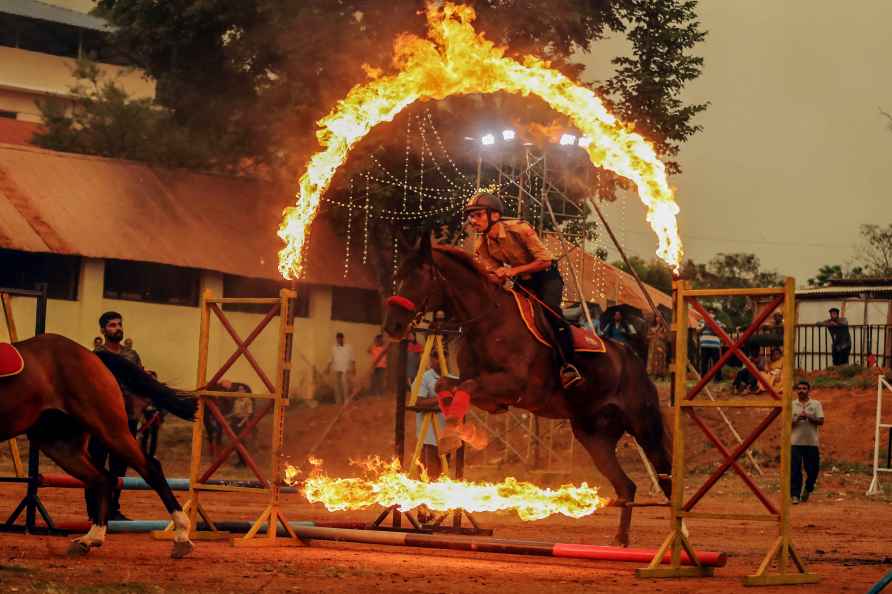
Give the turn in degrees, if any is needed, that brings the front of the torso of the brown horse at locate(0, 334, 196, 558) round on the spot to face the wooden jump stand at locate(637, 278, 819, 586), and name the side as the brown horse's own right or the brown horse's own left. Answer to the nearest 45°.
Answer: approximately 180°

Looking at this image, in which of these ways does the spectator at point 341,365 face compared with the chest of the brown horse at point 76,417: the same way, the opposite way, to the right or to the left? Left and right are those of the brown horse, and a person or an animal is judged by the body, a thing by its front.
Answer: to the left

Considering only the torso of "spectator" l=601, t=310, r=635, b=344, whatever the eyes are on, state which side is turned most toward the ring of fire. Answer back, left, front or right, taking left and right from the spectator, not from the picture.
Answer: front

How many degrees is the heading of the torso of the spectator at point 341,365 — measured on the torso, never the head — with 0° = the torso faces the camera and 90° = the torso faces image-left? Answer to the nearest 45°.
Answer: approximately 0°

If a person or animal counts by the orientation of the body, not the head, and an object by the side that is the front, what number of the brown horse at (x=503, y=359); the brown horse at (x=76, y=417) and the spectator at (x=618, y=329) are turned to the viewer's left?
2

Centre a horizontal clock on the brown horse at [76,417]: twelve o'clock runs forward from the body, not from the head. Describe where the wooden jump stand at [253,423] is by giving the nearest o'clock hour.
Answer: The wooden jump stand is roughly at 5 o'clock from the brown horse.

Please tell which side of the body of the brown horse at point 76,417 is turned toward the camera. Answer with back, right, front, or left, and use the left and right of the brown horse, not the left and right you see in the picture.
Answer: left

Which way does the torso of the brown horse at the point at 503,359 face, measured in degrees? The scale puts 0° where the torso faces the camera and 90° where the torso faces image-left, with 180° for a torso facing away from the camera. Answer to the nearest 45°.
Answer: approximately 90°

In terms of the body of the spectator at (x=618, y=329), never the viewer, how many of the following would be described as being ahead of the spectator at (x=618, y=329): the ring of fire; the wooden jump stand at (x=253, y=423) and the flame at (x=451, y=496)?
3

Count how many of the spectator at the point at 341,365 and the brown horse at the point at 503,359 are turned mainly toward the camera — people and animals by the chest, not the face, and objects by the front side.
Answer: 1

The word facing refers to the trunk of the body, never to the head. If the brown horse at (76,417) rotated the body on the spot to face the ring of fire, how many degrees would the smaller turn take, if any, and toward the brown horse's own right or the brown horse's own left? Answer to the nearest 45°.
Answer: approximately 135° to the brown horse's own right

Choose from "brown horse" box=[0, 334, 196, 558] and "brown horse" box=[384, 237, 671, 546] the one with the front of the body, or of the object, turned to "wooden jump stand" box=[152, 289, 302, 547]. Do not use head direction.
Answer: "brown horse" box=[384, 237, 671, 546]

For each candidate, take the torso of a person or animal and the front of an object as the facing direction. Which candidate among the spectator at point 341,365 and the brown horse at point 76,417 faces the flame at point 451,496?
the spectator

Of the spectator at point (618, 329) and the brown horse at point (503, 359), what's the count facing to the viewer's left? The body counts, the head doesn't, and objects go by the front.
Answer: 1

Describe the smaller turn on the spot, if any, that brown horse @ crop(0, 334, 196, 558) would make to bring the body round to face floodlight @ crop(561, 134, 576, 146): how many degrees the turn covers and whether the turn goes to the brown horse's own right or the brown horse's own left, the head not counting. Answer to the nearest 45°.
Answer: approximately 135° to the brown horse's own right

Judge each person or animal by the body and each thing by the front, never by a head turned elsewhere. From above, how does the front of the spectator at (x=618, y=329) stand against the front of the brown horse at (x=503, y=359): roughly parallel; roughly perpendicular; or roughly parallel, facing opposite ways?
roughly perpendicular
